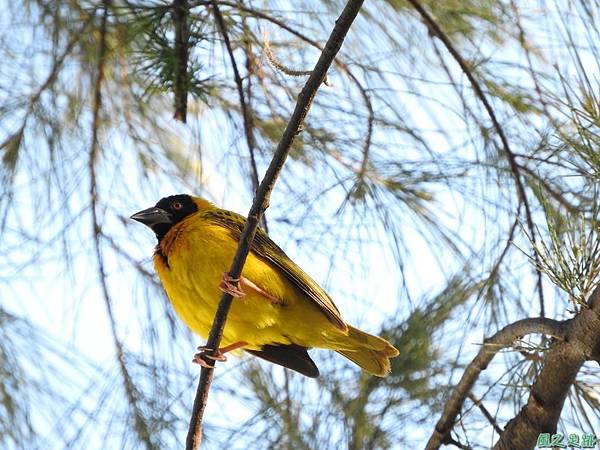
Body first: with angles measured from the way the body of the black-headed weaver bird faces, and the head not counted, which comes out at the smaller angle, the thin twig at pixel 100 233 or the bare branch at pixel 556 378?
the thin twig

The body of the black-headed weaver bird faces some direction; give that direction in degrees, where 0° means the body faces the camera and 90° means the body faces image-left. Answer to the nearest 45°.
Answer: approximately 90°

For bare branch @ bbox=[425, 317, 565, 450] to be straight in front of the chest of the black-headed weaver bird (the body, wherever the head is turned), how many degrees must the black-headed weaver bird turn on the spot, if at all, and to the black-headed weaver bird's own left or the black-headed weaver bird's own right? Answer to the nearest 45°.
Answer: approximately 135° to the black-headed weaver bird's own left

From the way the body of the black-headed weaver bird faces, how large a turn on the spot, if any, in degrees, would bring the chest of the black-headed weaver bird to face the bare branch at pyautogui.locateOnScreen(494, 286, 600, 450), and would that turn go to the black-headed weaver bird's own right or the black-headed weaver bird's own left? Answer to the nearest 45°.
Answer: approximately 135° to the black-headed weaver bird's own left

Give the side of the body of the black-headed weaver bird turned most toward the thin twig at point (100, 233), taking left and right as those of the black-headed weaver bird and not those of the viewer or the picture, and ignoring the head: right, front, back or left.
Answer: front

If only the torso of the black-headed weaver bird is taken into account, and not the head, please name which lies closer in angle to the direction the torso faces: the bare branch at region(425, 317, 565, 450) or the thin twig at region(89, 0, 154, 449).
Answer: the thin twig
